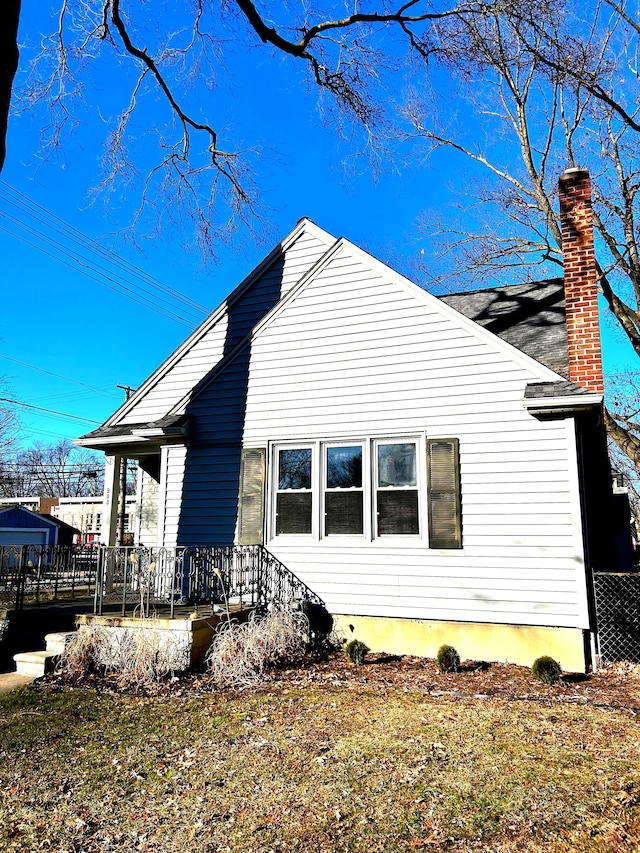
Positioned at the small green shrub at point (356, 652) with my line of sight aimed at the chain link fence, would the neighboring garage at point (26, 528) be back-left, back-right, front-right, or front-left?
back-left
